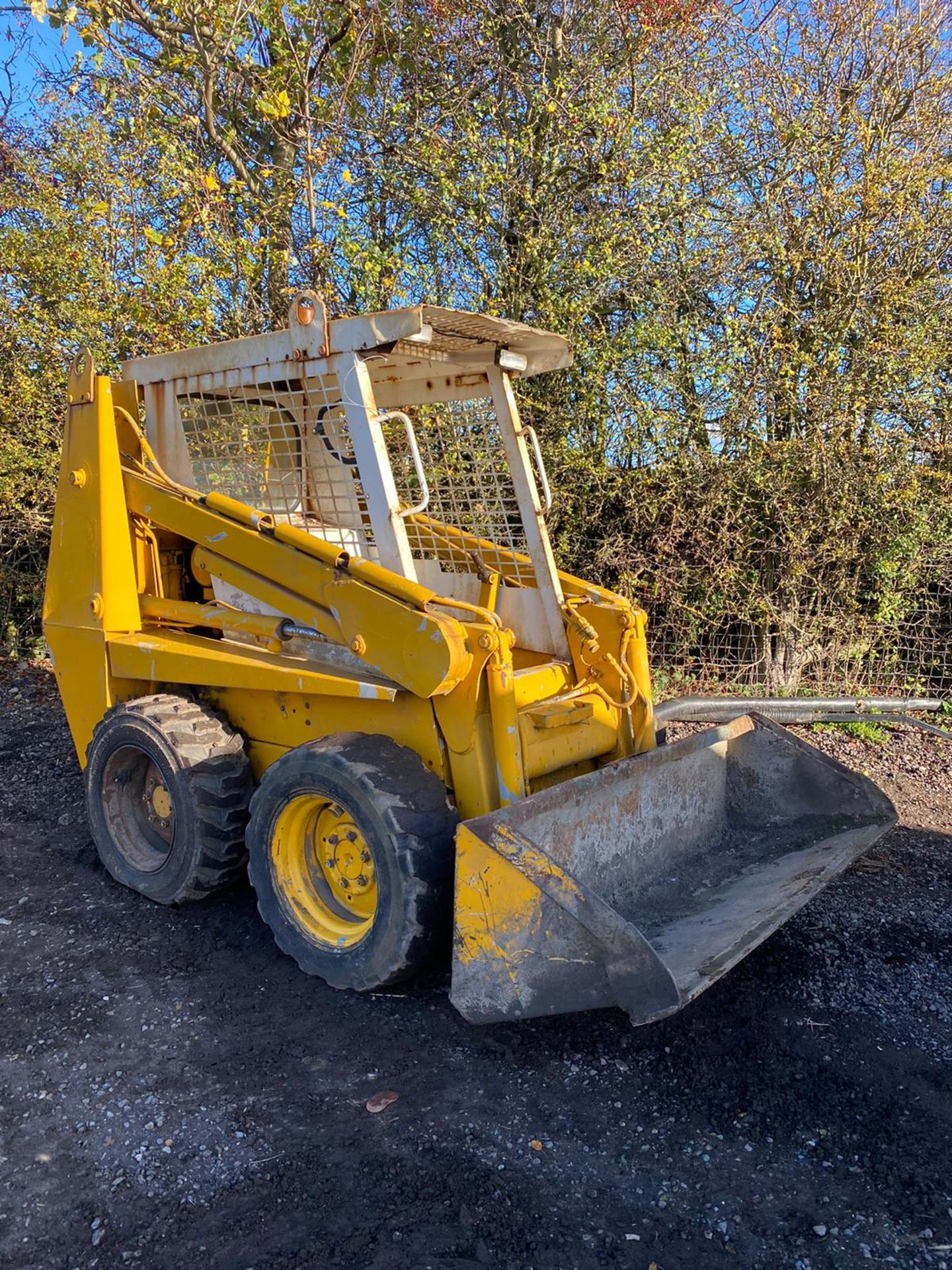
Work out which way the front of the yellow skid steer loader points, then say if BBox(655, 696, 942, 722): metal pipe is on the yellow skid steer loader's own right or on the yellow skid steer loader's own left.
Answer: on the yellow skid steer loader's own left

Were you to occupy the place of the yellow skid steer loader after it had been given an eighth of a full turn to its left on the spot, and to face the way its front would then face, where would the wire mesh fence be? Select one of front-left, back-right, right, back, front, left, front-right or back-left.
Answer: front-left

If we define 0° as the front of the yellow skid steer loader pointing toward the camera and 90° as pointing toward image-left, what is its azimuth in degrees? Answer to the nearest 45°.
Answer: approximately 315°
